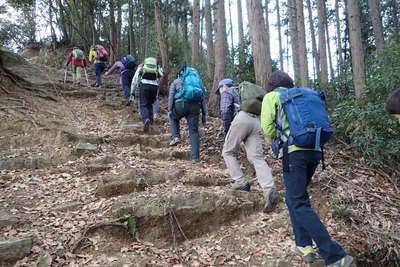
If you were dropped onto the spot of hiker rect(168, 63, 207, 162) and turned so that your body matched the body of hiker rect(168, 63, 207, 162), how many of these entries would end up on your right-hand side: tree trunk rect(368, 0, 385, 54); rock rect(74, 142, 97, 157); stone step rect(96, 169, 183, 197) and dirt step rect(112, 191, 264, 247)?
1

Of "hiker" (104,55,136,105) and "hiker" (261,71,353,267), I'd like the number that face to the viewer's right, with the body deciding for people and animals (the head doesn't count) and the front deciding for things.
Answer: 0

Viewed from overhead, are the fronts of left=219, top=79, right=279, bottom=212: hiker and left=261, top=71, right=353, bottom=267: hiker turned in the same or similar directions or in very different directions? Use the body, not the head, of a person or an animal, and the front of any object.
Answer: same or similar directions

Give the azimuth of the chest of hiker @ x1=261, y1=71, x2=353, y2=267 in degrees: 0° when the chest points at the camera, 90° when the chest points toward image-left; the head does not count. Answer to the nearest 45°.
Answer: approximately 135°

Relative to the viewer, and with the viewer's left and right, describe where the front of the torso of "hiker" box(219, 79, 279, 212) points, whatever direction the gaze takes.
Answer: facing away from the viewer and to the left of the viewer

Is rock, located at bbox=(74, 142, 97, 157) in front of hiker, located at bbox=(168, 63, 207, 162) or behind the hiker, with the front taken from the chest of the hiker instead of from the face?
in front

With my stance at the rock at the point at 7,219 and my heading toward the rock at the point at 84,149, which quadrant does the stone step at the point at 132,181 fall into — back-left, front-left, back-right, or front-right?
front-right

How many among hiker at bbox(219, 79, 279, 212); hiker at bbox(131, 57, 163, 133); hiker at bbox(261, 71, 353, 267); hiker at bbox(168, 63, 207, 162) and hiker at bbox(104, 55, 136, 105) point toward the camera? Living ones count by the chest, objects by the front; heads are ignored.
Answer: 0

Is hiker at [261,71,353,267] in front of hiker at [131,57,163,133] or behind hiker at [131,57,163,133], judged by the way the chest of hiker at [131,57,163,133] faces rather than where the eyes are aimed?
behind

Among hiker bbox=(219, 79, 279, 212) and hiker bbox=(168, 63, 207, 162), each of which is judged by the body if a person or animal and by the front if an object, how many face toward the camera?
0

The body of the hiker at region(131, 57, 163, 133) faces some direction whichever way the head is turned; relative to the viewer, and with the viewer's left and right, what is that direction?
facing away from the viewer

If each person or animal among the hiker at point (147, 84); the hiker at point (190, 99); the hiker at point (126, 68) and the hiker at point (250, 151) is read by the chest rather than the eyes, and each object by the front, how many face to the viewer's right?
0

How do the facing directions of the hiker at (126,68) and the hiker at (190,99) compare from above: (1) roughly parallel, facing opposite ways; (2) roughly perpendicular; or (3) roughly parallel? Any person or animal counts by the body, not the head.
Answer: roughly parallel

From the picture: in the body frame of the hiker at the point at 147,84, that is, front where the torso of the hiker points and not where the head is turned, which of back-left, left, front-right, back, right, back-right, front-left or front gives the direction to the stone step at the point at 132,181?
back

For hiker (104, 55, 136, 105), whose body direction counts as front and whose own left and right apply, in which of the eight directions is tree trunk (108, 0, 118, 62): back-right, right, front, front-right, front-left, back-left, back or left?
front-right

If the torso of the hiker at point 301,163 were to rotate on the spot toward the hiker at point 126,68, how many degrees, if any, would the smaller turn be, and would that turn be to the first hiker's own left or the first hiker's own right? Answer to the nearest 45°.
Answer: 0° — they already face them

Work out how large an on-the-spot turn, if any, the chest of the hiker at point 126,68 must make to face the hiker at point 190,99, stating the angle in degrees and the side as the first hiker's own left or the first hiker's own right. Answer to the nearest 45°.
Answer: approximately 135° to the first hiker's own left

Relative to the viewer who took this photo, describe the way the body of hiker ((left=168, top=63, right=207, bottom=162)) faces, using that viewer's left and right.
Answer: facing away from the viewer and to the left of the viewer

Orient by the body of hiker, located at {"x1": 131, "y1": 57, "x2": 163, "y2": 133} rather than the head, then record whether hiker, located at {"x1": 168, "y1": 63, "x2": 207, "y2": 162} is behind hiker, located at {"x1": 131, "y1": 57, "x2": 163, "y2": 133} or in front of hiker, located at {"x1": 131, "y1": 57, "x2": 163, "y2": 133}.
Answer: behind
